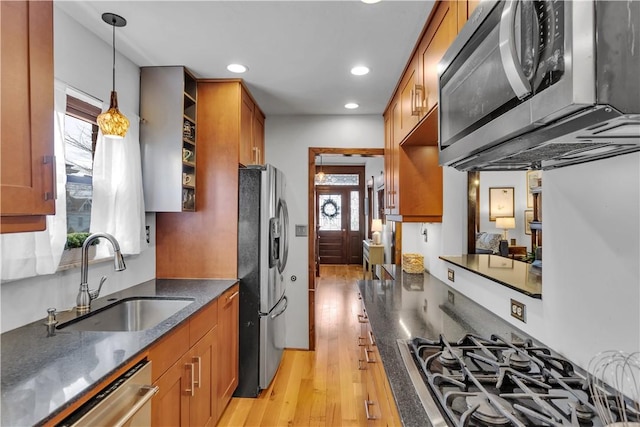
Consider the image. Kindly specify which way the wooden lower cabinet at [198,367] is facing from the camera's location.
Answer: facing to the right of the viewer

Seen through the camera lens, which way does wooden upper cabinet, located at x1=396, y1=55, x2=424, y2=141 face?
facing to the left of the viewer

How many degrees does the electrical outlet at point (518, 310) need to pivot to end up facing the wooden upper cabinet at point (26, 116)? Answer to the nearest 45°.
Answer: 0° — it already faces it

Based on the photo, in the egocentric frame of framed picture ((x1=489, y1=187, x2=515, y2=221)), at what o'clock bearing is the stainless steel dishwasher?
The stainless steel dishwasher is roughly at 1 o'clock from the framed picture.

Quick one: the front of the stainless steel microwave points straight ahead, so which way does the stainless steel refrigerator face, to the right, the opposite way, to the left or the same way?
the opposite way

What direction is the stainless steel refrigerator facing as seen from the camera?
to the viewer's right

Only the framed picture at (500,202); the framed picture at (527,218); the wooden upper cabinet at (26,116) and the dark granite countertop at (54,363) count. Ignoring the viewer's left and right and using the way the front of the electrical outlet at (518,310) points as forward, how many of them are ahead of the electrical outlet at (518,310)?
2

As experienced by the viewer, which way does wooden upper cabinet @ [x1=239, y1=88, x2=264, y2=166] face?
facing to the right of the viewer

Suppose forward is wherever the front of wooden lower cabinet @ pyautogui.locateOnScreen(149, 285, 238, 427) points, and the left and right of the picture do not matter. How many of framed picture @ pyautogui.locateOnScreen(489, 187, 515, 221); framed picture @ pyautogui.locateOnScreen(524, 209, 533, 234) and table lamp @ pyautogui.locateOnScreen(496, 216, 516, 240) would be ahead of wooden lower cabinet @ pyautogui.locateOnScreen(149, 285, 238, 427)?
3

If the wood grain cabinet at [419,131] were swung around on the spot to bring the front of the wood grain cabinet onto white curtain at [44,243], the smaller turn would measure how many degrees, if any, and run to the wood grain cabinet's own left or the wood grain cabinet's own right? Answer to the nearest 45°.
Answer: approximately 45° to the wood grain cabinet's own left

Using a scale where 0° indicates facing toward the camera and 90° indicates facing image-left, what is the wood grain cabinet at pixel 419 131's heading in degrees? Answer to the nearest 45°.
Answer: approximately 90°
